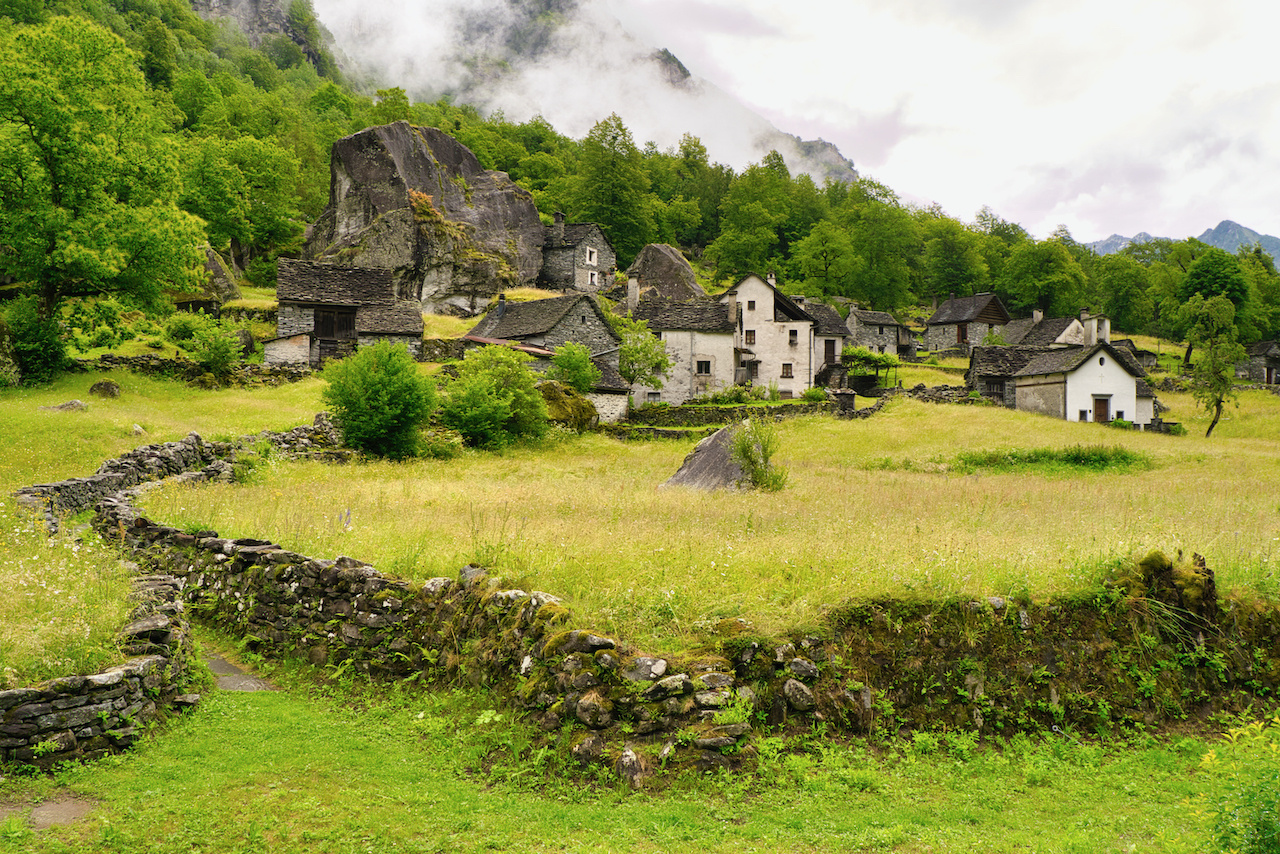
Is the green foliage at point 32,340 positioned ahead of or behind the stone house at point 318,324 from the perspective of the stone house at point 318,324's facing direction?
ahead

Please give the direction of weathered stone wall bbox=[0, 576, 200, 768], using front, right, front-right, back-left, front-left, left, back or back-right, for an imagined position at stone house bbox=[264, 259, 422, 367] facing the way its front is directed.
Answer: front

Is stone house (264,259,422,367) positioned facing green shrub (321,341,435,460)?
yes

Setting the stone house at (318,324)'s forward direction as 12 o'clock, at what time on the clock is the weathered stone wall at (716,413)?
The weathered stone wall is roughly at 10 o'clock from the stone house.

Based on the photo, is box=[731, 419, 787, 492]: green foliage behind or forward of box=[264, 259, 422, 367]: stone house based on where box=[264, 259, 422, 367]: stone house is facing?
forward

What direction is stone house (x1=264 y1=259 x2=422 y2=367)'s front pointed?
toward the camera

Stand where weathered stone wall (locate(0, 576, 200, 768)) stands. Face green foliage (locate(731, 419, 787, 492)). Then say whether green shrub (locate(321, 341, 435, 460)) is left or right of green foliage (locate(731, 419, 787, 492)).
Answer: left

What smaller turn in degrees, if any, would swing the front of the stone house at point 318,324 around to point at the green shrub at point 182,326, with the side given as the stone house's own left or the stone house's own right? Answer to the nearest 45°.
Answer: approximately 45° to the stone house's own right

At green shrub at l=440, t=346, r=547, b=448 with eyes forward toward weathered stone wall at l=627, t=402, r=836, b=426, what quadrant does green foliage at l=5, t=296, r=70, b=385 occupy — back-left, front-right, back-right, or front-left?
back-left
